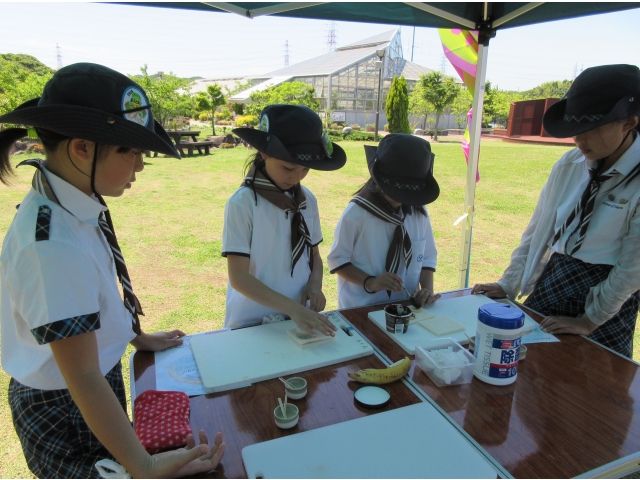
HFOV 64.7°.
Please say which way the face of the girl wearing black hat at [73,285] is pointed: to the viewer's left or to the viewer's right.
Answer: to the viewer's right

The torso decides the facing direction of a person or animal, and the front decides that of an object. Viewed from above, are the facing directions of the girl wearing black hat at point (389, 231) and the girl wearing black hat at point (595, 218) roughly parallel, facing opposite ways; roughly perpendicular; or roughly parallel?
roughly perpendicular

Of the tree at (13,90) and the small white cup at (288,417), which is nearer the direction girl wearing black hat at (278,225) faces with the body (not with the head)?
the small white cup

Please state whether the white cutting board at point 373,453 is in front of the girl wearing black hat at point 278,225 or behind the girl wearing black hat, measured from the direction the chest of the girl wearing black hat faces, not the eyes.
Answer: in front

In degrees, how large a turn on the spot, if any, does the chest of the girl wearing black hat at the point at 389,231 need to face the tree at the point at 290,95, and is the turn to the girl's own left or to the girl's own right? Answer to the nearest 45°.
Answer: approximately 135° to the girl's own left

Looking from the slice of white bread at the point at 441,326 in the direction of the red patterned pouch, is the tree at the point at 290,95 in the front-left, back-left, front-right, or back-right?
back-right

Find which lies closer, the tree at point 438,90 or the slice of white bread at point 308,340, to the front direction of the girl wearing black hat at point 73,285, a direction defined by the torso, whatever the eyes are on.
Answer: the slice of white bread

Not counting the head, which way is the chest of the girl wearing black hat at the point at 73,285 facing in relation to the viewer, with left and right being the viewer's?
facing to the right of the viewer

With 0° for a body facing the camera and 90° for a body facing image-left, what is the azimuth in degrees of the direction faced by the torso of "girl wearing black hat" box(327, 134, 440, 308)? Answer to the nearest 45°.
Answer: approximately 315°

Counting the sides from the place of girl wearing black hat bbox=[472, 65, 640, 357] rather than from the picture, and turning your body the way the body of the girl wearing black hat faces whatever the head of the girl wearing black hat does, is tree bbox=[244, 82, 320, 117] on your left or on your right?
on your right

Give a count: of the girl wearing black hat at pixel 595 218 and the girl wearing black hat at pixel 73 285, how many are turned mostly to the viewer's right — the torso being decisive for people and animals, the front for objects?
1

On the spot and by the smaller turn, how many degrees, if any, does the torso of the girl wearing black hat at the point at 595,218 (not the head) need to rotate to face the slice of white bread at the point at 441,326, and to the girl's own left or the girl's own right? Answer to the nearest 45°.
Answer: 0° — they already face it

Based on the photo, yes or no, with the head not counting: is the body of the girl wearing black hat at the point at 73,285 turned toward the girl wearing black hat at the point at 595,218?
yes
